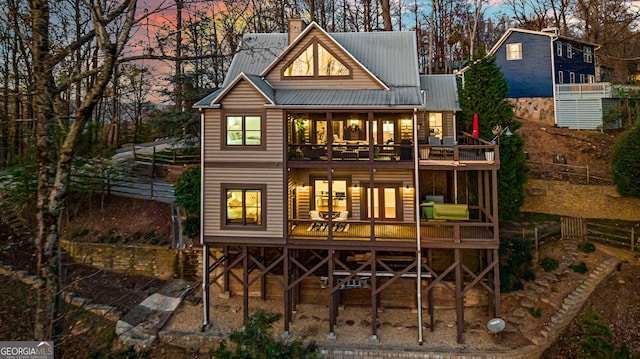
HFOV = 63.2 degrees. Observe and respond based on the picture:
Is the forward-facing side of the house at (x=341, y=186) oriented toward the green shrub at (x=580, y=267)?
no

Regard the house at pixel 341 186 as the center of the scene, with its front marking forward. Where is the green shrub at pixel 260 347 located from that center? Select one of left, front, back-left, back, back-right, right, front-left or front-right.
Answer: front

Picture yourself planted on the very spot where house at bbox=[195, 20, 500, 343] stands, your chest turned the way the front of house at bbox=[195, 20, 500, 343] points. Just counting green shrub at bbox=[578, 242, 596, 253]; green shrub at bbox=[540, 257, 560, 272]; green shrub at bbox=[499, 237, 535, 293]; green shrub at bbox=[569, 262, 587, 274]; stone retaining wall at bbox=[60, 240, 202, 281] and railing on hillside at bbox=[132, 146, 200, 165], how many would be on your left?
4

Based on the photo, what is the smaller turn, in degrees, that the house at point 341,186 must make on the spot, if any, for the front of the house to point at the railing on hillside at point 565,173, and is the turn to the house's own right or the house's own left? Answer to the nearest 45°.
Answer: approximately 135° to the house's own left

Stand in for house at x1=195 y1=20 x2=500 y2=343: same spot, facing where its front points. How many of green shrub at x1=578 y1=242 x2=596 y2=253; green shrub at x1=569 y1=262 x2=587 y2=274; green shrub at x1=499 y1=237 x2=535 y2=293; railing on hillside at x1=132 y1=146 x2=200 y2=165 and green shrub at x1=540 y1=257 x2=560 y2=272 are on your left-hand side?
4

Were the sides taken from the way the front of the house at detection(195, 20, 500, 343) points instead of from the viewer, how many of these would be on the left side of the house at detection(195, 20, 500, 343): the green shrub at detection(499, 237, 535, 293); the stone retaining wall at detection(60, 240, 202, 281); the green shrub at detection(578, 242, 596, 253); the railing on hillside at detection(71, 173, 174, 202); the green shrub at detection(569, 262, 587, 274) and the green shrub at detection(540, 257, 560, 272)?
4

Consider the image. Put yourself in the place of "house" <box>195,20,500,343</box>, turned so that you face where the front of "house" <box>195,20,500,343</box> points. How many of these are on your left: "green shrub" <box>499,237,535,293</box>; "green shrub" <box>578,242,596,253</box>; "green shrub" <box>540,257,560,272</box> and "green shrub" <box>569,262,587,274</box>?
4

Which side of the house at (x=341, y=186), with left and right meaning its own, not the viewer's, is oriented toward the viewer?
back

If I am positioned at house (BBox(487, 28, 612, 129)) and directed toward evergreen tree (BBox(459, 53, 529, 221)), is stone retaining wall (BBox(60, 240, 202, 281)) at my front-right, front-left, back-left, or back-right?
front-right

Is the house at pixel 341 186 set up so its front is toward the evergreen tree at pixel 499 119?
no

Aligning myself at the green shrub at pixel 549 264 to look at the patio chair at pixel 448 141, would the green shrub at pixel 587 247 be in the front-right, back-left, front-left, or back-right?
back-right

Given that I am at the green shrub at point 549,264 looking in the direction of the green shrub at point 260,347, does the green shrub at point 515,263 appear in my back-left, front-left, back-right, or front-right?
front-right

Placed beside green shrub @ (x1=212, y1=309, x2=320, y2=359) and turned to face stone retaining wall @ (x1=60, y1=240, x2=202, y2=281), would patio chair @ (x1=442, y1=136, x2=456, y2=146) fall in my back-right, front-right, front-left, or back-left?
back-right

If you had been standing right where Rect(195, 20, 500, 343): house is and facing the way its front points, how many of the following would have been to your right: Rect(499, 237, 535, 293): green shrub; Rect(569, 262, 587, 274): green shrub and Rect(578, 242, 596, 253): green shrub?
0
